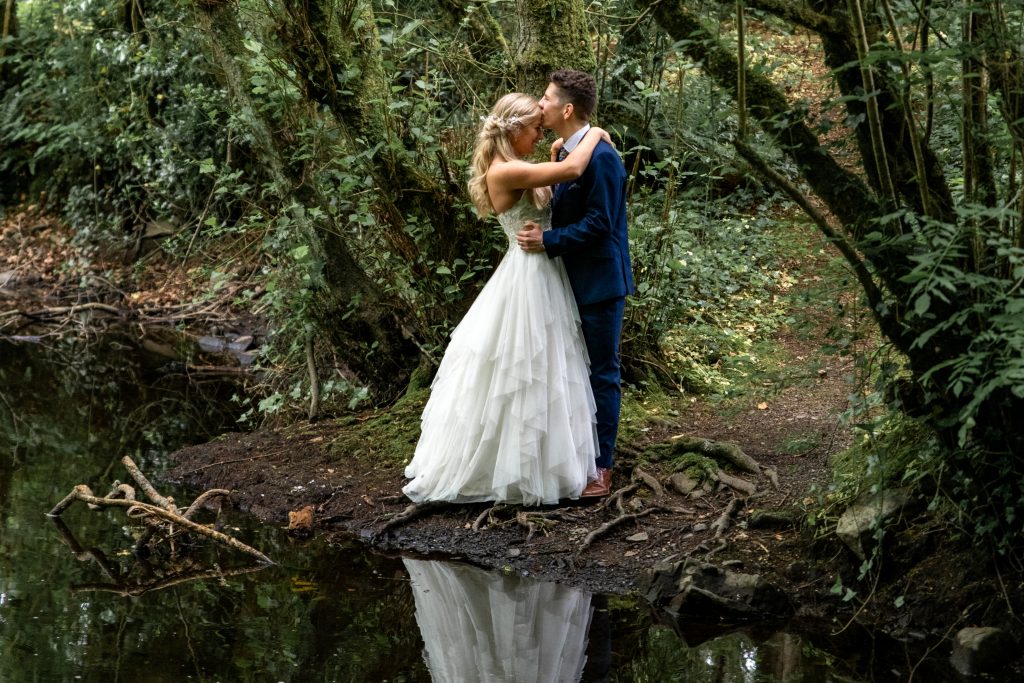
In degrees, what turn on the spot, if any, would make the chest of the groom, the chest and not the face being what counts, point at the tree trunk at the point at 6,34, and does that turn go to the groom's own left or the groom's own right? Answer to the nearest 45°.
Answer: approximately 45° to the groom's own right

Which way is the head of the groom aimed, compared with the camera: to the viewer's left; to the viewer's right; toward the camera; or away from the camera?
to the viewer's left

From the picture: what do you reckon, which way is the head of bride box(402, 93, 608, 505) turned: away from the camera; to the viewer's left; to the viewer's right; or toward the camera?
to the viewer's right

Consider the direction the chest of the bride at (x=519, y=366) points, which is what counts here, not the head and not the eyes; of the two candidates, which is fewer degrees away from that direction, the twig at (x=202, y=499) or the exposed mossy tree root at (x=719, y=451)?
the exposed mossy tree root

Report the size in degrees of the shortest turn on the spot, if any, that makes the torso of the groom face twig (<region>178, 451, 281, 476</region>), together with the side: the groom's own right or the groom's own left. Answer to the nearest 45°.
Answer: approximately 45° to the groom's own right

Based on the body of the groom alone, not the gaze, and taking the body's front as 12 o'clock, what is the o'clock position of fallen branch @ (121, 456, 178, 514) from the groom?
The fallen branch is roughly at 12 o'clock from the groom.

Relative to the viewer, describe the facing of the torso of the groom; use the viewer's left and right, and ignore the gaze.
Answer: facing to the left of the viewer

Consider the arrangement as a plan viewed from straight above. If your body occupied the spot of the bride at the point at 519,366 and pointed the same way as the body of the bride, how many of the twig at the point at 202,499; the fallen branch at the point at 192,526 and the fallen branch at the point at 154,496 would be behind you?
3

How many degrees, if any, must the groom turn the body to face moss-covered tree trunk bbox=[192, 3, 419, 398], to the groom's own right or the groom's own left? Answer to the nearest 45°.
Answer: approximately 45° to the groom's own right

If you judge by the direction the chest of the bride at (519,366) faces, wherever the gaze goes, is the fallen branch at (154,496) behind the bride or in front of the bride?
behind

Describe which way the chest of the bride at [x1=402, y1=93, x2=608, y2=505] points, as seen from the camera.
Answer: to the viewer's right

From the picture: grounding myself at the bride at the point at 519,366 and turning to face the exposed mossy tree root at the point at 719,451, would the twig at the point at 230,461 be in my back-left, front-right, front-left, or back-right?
back-left

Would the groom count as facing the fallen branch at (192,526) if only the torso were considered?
yes

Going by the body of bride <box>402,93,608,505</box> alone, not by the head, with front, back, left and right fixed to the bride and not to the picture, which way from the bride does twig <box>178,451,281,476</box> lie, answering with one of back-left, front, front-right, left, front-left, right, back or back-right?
back-left

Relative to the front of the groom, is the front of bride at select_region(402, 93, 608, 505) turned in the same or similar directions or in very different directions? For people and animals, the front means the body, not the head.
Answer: very different directions
